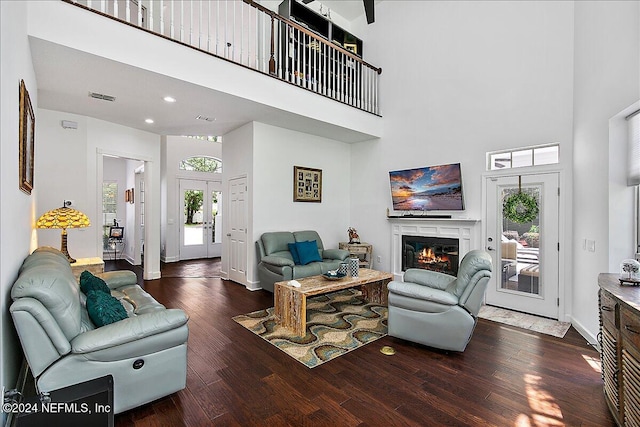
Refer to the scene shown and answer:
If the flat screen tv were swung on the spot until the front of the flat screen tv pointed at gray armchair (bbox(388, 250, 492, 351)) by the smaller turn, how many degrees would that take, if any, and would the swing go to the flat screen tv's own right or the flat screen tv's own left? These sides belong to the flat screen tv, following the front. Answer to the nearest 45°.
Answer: approximately 45° to the flat screen tv's own left

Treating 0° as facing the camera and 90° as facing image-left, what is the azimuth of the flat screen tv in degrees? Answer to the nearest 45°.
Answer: approximately 45°

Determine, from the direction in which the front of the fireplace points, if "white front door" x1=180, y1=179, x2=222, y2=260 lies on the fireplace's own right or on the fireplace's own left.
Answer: on the fireplace's own right

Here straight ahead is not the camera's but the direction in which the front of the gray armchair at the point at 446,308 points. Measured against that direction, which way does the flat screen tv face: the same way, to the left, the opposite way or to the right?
to the left

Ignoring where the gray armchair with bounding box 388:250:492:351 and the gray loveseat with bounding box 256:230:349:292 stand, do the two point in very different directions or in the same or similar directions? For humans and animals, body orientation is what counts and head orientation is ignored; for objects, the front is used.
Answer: very different directions

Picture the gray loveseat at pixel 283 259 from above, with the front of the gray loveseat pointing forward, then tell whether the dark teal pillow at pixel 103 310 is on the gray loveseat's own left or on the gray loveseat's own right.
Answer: on the gray loveseat's own right

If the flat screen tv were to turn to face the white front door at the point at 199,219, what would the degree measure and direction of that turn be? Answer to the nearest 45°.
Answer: approximately 45° to its right

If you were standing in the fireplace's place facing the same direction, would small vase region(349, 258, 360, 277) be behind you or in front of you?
in front

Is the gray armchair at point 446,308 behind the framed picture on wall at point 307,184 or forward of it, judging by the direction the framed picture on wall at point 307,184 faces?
forward

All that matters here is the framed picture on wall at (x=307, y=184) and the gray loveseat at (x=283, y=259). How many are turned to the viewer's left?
0

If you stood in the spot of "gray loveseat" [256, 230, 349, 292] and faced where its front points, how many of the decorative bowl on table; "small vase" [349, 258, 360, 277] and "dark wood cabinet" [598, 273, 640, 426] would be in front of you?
3
